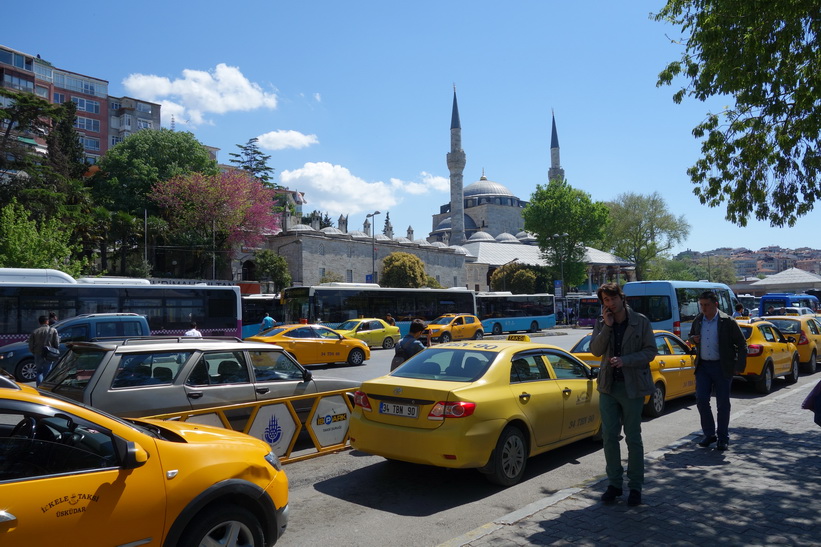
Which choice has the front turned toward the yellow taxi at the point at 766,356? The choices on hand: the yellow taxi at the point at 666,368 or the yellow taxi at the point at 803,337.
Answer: the yellow taxi at the point at 666,368

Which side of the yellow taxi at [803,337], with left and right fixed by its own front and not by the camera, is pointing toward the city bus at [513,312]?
left

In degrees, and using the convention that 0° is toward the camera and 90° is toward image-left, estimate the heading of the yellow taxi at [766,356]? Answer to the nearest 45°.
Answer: approximately 225°

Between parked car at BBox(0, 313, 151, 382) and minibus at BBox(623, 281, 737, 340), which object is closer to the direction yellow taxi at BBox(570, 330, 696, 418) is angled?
the minibus

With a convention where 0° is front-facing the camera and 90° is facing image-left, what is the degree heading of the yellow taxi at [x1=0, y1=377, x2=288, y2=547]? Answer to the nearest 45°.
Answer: approximately 270°

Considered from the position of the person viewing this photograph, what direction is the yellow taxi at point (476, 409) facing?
facing away from the viewer and to the right of the viewer

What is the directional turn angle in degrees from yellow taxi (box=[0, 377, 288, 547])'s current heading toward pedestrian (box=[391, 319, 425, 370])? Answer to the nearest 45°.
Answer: approximately 45° to its left

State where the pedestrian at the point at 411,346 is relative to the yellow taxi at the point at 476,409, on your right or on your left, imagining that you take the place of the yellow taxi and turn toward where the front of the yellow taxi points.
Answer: on your left

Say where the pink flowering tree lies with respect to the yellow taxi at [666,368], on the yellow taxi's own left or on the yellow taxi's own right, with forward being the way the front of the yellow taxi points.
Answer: on the yellow taxi's own left

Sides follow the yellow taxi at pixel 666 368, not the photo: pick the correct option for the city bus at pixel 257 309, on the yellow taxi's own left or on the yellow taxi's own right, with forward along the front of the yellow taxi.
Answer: on the yellow taxi's own left
